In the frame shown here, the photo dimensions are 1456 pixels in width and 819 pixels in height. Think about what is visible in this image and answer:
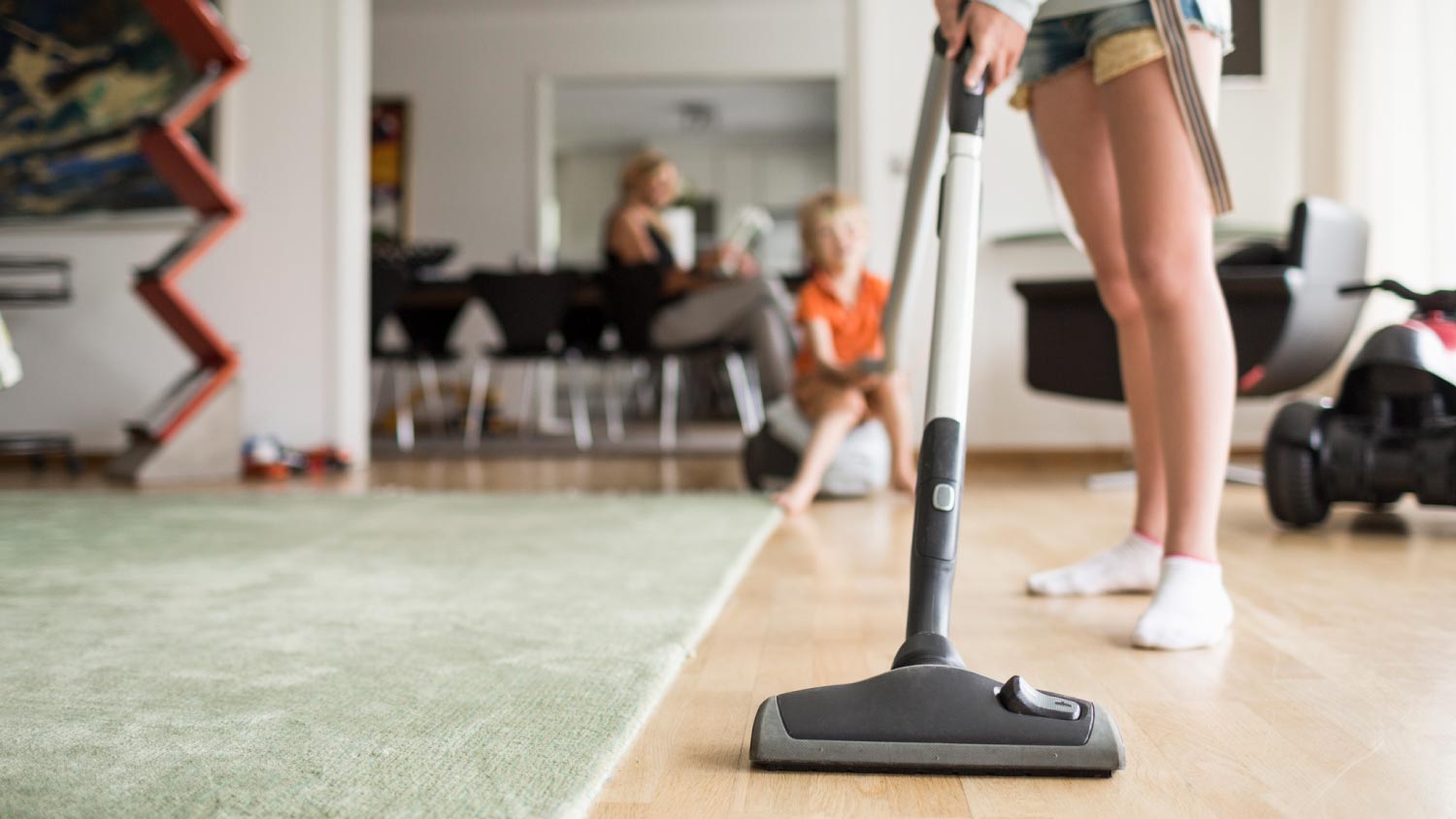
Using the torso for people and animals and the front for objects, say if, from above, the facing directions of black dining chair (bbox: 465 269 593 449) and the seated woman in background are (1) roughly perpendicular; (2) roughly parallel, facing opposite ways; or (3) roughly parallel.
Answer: roughly perpendicular

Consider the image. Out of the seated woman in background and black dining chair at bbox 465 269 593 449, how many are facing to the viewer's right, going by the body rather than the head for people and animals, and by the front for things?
1

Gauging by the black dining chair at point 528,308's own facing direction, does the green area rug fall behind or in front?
behind

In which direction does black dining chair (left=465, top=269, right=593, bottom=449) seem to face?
away from the camera

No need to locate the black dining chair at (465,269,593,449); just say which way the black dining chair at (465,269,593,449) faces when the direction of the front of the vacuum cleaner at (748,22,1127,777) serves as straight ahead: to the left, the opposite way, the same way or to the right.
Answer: the opposite way

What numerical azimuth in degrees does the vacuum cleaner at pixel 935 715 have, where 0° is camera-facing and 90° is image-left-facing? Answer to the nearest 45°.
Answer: approximately 0°

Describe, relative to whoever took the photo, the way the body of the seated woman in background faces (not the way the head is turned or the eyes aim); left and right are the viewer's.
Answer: facing to the right of the viewer
